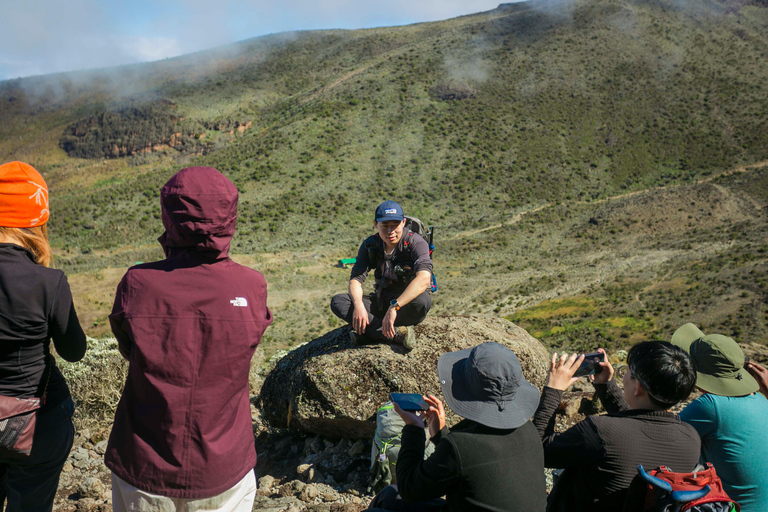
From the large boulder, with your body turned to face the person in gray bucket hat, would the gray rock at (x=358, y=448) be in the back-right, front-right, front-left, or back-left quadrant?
front-right

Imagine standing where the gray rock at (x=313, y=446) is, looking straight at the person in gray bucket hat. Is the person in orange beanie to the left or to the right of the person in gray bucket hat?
right

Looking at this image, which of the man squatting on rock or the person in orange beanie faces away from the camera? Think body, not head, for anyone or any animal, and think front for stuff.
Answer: the person in orange beanie

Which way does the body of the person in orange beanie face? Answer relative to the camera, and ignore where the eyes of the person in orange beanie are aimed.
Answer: away from the camera

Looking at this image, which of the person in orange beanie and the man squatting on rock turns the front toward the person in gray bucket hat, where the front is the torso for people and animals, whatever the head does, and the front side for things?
the man squatting on rock

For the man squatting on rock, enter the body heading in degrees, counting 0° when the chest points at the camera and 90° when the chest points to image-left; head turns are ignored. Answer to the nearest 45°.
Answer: approximately 0°

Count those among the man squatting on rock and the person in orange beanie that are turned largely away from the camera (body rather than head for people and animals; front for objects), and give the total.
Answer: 1

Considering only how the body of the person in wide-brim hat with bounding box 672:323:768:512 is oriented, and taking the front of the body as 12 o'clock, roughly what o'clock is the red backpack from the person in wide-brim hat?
The red backpack is roughly at 8 o'clock from the person in wide-brim hat.

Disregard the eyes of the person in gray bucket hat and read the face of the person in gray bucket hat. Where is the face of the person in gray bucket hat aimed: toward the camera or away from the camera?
away from the camera

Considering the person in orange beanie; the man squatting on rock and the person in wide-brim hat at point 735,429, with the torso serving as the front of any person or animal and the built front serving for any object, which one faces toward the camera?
the man squatting on rock

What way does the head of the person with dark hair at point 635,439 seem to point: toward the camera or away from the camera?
away from the camera

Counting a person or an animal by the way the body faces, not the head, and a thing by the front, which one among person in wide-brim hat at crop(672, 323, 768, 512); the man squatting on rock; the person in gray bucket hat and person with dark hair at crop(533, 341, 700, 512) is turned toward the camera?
the man squatting on rock

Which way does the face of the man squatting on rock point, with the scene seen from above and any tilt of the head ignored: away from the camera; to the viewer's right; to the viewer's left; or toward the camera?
toward the camera
